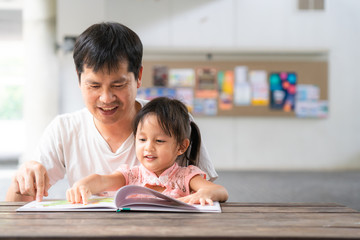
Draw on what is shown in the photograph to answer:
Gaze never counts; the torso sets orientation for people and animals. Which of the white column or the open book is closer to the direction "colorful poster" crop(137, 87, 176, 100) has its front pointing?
the open book

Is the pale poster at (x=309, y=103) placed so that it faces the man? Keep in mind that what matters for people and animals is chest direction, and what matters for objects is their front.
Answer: yes

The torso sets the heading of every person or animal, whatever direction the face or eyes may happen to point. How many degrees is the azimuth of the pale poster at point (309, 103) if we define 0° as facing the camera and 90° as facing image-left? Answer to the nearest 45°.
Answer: approximately 0°

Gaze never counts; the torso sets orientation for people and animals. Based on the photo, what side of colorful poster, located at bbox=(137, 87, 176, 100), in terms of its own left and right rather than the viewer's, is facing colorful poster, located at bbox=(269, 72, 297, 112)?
left

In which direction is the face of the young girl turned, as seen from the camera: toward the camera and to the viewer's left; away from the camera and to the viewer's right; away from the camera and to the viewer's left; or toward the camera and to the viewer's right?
toward the camera and to the viewer's left

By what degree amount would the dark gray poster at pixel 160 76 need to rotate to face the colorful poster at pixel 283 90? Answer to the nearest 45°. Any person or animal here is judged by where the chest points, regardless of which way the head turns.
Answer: approximately 90° to its left

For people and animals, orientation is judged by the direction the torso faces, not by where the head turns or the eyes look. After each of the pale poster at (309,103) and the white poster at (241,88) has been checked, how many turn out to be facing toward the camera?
2
